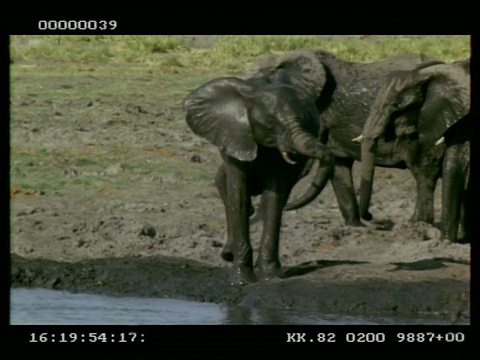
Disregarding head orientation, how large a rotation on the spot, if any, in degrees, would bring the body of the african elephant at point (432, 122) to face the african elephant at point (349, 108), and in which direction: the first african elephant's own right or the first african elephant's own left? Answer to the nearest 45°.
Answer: approximately 45° to the first african elephant's own right

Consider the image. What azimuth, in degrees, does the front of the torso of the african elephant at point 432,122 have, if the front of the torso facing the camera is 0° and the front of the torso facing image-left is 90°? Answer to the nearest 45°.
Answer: approximately 90°

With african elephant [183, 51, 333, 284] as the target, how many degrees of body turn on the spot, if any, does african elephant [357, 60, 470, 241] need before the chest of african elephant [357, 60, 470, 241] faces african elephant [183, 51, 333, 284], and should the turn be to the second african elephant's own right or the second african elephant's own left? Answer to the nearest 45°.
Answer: approximately 45° to the second african elephant's own left
